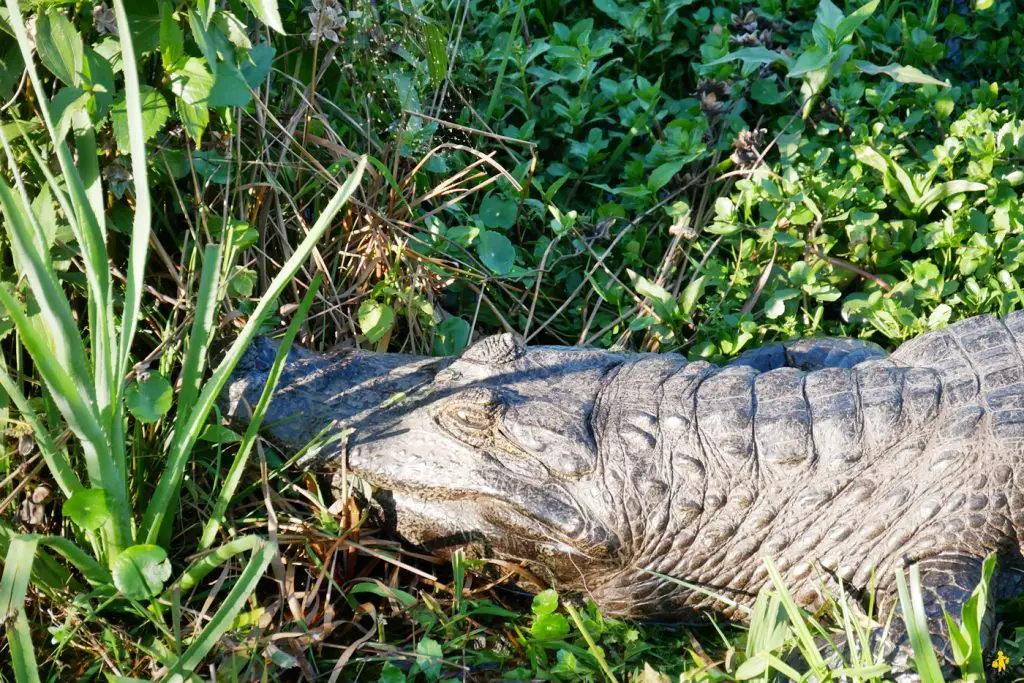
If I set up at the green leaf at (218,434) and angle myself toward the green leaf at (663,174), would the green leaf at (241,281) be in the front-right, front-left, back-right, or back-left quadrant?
front-left

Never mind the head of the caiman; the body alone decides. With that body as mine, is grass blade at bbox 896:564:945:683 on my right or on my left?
on my left

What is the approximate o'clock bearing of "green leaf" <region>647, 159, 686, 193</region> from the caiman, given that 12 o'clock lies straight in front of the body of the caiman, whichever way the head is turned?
The green leaf is roughly at 3 o'clock from the caiman.

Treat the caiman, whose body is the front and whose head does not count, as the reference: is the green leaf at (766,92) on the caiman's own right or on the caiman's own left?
on the caiman's own right

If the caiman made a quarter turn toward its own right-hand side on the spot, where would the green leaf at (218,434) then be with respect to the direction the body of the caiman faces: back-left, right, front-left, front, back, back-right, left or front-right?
left

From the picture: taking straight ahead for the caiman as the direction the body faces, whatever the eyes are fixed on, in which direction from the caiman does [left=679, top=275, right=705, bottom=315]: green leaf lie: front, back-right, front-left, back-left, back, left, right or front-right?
right

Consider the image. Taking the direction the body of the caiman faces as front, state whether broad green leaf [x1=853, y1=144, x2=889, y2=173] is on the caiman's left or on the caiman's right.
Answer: on the caiman's right

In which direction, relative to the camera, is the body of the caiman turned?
to the viewer's left
